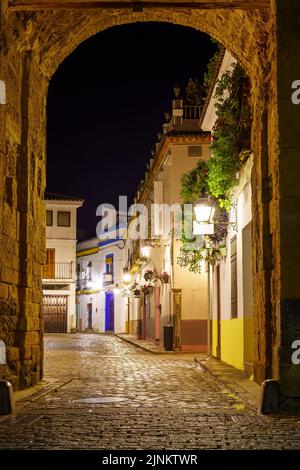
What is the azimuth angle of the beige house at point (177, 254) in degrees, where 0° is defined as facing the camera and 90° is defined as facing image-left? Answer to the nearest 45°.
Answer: approximately 90°

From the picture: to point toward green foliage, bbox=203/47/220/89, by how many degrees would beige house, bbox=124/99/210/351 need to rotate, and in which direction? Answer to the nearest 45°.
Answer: approximately 90° to its left

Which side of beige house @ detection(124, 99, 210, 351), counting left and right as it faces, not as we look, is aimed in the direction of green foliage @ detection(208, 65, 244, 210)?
left

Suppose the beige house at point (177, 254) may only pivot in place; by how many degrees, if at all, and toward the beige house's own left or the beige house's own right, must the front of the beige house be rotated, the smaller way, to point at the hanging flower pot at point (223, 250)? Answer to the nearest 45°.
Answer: approximately 90° to the beige house's own left

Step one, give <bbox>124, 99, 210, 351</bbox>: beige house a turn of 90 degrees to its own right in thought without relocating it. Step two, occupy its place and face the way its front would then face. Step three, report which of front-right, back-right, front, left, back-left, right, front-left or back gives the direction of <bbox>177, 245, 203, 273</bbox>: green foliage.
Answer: back

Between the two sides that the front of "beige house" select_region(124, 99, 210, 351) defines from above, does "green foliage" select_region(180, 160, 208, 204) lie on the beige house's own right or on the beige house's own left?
on the beige house's own left
